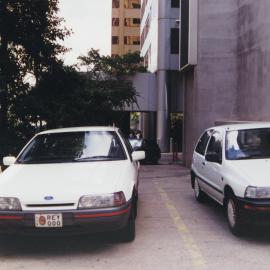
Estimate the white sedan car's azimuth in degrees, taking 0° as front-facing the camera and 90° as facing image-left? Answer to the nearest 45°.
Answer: approximately 0°

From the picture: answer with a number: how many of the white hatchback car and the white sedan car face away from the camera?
0

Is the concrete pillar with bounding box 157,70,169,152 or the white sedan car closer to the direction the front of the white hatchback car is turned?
the white sedan car

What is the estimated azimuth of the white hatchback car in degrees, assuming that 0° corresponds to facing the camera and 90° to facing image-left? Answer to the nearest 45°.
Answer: approximately 315°

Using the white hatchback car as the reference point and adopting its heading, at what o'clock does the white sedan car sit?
The white sedan car is roughly at 3 o'clock from the white hatchback car.

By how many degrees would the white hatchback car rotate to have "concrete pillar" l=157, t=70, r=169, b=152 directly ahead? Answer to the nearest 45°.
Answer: approximately 135° to its left

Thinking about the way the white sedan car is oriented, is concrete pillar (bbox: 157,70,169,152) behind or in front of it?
behind

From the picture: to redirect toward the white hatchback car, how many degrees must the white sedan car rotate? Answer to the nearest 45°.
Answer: approximately 135° to its left
